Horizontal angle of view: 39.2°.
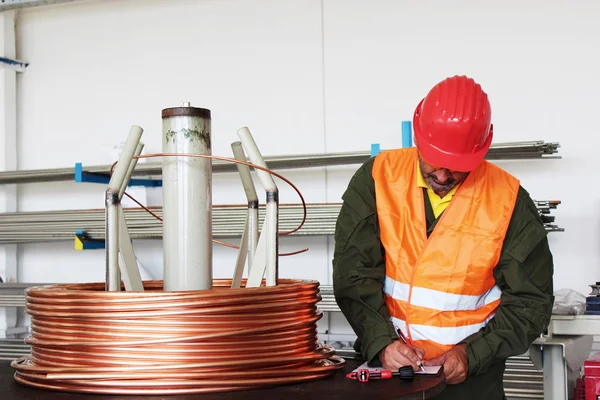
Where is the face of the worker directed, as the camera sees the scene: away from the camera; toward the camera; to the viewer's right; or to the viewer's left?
toward the camera

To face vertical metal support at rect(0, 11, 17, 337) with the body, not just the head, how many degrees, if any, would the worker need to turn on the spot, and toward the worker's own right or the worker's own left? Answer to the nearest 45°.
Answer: approximately 135° to the worker's own right

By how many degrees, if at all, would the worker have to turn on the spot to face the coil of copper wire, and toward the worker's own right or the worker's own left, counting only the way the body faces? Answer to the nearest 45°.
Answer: approximately 45° to the worker's own right

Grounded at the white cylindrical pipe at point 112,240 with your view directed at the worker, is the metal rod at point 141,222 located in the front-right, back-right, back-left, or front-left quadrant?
front-left

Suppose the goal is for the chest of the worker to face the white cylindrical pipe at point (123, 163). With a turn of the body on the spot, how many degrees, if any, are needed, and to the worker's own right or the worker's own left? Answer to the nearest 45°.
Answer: approximately 45° to the worker's own right

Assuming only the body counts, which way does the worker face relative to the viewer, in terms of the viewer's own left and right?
facing the viewer

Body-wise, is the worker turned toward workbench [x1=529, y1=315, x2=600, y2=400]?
no

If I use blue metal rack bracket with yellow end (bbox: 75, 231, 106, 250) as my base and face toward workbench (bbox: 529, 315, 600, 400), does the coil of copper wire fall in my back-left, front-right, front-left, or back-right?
front-right

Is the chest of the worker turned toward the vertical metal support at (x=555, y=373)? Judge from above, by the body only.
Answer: no

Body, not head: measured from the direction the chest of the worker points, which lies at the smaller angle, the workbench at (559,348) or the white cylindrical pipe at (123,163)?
the white cylindrical pipe

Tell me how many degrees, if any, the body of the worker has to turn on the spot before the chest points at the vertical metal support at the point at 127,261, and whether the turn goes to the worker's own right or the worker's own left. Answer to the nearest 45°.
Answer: approximately 45° to the worker's own right

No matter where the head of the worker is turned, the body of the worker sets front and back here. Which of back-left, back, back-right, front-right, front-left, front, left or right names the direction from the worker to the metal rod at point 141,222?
back-right

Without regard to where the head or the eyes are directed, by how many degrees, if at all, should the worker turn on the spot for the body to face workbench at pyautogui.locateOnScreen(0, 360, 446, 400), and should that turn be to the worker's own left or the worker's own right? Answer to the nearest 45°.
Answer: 0° — they already face it
